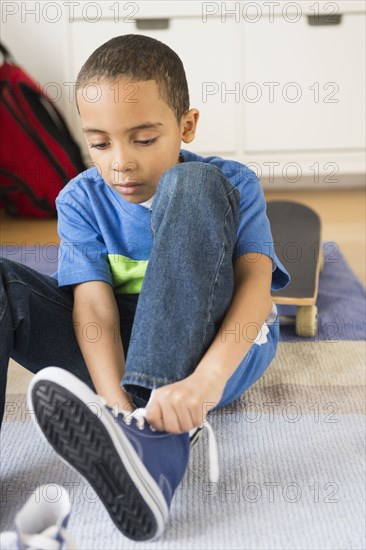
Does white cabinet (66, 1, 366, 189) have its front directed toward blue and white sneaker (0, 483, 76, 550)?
yes

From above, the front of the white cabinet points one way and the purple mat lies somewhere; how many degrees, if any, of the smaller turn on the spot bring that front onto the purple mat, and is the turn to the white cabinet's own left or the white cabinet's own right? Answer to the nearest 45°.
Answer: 0° — it already faces it

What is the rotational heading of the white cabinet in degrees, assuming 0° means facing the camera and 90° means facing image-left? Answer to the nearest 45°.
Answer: approximately 0°

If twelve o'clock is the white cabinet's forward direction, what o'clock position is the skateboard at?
The skateboard is roughly at 12 o'clock from the white cabinet.

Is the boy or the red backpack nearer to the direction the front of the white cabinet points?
the boy

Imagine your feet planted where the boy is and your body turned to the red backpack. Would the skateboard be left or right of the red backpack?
right

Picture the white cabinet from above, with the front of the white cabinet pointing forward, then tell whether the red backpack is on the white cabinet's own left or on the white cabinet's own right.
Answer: on the white cabinet's own right

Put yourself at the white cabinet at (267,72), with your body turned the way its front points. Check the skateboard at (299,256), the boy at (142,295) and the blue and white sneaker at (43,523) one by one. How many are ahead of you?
3

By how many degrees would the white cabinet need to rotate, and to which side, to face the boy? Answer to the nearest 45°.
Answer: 0° — it already faces them
